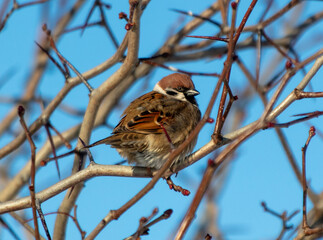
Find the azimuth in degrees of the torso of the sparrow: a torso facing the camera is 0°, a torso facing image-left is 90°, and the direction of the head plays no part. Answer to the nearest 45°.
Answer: approximately 270°
